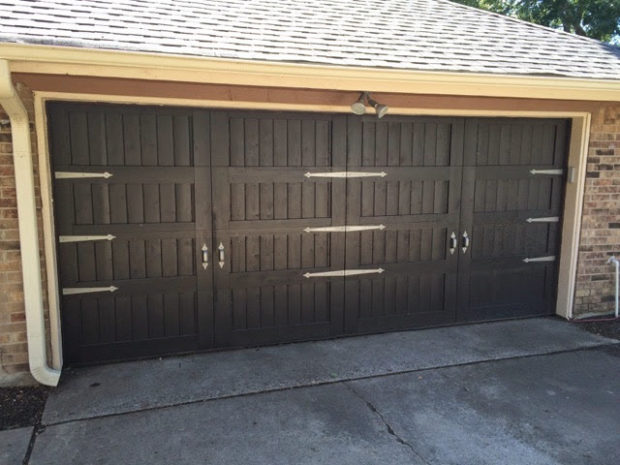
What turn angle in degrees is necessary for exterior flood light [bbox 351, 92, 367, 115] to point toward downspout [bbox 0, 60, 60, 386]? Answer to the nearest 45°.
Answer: approximately 45° to its right

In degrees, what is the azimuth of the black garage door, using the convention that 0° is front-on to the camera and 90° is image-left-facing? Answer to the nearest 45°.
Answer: approximately 0°

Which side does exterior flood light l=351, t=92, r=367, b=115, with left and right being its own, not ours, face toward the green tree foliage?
back

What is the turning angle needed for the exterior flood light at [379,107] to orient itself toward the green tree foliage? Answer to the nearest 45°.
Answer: approximately 90° to its left

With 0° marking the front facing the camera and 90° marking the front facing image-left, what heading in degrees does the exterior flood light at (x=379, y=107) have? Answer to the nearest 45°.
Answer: approximately 315°

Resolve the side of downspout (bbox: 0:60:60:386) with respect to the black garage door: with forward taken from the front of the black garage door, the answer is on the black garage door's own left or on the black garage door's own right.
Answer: on the black garage door's own right

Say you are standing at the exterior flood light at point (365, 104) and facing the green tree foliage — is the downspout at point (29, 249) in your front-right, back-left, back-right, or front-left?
back-left
